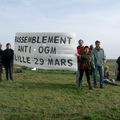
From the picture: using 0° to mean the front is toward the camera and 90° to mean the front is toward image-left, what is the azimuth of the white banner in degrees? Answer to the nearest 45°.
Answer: approximately 0°

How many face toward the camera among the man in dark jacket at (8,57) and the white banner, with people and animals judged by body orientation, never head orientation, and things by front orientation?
2

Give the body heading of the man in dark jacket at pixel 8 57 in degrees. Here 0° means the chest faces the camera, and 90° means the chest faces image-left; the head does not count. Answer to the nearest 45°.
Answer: approximately 0°

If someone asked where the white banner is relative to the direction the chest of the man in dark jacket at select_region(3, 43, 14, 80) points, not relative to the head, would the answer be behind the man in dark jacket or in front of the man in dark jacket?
behind
